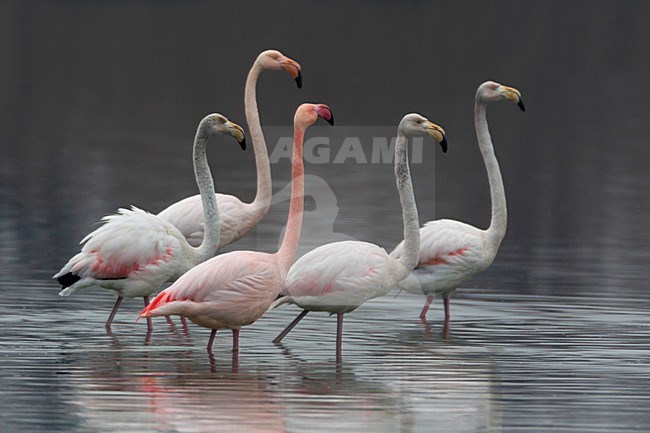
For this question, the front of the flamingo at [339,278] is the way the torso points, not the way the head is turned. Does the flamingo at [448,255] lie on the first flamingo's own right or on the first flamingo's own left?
on the first flamingo's own left

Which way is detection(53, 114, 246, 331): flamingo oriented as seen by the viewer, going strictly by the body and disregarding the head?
to the viewer's right

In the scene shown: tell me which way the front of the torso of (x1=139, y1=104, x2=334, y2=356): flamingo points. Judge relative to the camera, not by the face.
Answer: to the viewer's right

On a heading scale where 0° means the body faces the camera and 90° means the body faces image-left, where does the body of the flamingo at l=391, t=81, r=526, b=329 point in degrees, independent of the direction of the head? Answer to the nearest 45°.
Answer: approximately 270°

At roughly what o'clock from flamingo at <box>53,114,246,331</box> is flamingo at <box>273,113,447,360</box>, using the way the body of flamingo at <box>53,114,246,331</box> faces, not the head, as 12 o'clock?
flamingo at <box>273,113,447,360</box> is roughly at 1 o'clock from flamingo at <box>53,114,246,331</box>.

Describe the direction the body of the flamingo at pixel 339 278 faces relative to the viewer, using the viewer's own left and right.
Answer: facing to the right of the viewer

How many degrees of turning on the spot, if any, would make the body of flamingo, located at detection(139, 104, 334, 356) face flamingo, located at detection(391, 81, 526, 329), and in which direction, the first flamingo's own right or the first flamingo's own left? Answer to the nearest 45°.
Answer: approximately 45° to the first flamingo's own left

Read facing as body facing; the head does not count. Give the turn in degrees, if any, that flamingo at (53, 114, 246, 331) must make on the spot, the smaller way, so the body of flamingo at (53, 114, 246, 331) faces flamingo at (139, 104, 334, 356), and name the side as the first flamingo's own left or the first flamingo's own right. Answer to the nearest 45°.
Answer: approximately 45° to the first flamingo's own right

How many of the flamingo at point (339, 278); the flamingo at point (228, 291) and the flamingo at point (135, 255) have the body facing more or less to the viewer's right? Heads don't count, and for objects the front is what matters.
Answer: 3
